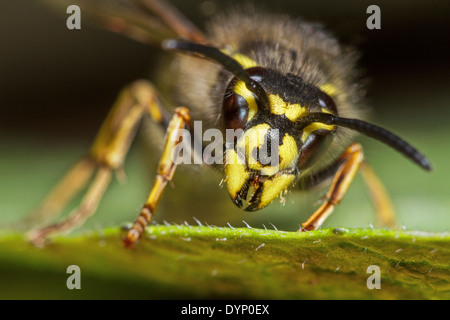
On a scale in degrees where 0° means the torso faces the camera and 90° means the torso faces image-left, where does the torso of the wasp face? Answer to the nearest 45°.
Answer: approximately 0°
